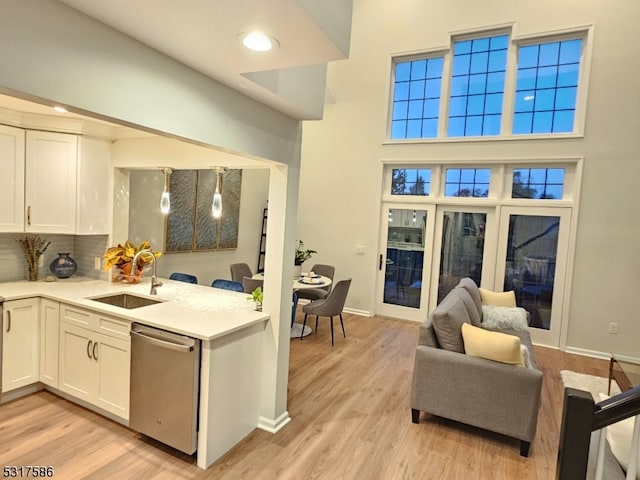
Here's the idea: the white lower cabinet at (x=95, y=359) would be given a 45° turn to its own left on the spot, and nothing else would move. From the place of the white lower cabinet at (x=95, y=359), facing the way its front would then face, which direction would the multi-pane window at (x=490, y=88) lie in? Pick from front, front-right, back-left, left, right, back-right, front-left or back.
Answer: left

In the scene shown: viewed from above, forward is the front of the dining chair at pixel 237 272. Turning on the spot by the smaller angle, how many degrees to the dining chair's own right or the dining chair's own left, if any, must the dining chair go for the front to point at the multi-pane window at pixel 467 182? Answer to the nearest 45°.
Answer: approximately 45° to the dining chair's own left

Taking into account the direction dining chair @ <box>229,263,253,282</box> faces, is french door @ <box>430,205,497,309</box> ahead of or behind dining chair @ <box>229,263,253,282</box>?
ahead

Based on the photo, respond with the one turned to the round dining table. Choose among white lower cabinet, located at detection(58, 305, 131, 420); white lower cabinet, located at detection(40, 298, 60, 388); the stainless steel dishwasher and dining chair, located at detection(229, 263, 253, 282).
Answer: the dining chair

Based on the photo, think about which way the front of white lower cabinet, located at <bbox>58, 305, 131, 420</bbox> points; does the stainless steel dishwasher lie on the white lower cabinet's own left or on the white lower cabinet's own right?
on the white lower cabinet's own left

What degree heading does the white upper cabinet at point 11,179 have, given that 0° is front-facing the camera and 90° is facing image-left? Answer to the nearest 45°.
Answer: approximately 315°

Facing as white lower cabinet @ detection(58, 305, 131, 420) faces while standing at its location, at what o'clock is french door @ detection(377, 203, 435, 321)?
The french door is roughly at 7 o'clock from the white lower cabinet.

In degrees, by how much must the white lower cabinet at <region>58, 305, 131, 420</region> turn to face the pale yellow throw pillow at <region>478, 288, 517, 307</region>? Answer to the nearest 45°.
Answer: approximately 135° to its left

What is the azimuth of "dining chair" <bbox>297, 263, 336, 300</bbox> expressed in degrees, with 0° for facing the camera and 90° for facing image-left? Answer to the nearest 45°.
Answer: approximately 45°

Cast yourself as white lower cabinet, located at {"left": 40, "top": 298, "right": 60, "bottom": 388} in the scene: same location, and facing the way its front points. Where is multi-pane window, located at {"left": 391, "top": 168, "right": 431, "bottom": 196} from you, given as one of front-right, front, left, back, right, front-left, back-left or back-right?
back-left

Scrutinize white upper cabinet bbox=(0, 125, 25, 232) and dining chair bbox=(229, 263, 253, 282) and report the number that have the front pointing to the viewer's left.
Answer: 0
